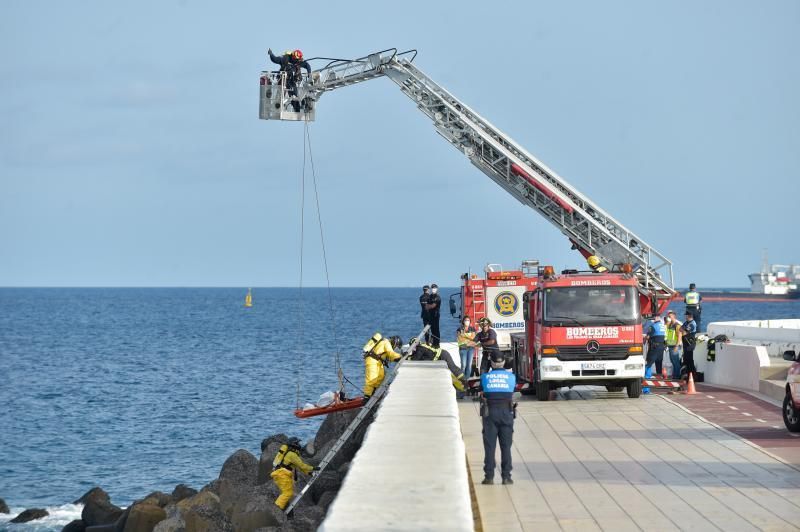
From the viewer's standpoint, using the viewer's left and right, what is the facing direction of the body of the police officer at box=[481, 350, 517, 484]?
facing away from the viewer

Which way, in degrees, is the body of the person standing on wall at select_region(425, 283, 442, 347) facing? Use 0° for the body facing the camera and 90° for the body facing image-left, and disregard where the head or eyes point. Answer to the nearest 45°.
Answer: approximately 45°

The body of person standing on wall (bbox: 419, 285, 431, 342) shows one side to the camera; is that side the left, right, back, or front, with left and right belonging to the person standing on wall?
front

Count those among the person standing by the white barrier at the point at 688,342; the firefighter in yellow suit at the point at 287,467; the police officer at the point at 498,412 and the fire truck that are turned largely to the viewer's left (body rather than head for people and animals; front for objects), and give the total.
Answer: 1

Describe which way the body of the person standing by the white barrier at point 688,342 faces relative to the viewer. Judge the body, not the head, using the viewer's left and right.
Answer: facing to the left of the viewer

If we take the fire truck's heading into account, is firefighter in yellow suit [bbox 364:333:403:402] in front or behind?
in front

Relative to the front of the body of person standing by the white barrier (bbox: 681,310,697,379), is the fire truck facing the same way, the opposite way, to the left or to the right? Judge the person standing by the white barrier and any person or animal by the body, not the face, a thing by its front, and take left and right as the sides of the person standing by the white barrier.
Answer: to the left

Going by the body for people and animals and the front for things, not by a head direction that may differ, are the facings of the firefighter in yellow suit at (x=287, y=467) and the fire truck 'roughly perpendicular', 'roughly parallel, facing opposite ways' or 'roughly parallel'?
roughly perpendicular

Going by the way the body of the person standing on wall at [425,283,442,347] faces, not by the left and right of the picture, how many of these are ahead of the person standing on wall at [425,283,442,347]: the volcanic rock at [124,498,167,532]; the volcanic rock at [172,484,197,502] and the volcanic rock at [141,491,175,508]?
3

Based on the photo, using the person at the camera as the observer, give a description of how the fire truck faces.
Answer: facing the viewer
